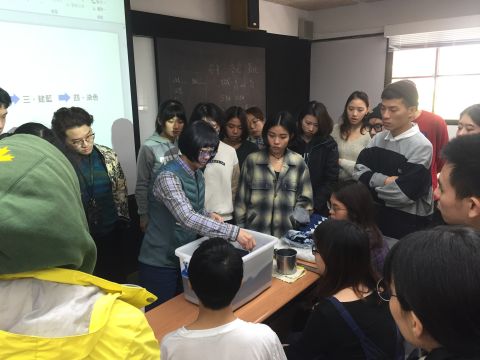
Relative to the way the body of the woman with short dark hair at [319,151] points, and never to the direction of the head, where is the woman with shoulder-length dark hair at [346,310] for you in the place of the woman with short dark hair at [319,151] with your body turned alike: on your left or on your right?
on your left

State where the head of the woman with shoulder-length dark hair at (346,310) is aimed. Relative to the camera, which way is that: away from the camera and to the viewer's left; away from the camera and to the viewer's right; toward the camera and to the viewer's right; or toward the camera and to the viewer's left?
away from the camera and to the viewer's left

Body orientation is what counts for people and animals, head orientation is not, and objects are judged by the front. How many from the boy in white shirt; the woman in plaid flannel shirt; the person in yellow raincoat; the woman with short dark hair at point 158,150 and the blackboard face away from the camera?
2

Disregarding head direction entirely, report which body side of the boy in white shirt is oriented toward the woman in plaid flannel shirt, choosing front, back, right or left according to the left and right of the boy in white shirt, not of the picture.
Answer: front

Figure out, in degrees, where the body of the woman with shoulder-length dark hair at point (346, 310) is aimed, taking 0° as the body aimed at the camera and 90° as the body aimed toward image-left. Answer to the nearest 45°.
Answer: approximately 135°

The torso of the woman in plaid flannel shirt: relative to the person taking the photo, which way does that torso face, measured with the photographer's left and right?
facing the viewer

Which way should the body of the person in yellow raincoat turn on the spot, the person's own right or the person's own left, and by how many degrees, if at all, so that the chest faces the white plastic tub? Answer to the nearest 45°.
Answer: approximately 45° to the person's own right

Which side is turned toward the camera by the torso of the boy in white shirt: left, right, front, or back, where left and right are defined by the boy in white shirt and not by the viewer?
back

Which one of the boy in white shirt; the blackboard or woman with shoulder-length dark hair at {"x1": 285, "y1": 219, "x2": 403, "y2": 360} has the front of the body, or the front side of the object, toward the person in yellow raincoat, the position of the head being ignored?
the blackboard

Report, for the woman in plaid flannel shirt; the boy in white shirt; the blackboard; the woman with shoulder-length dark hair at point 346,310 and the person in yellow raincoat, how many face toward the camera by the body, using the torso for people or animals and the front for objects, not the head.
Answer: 2

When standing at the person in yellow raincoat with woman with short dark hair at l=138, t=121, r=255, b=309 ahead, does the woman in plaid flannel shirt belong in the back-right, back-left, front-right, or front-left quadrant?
front-right

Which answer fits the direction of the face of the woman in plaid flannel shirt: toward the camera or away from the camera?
toward the camera

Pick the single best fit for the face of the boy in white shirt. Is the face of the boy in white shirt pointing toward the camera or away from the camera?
away from the camera

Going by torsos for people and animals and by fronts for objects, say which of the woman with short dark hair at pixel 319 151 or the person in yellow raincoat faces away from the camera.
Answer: the person in yellow raincoat

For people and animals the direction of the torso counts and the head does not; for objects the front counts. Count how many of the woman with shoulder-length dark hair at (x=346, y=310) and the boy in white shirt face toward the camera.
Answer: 0

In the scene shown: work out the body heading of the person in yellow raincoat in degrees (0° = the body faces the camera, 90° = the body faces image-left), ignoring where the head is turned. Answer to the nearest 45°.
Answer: approximately 180°

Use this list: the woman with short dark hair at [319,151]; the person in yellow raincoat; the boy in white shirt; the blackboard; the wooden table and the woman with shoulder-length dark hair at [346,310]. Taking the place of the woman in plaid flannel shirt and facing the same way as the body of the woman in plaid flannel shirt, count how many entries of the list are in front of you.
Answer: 4

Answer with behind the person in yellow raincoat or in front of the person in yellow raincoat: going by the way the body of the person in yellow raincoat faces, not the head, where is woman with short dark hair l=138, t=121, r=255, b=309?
in front

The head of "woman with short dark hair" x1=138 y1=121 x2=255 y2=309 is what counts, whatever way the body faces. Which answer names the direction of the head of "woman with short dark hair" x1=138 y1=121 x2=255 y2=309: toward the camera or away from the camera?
toward the camera

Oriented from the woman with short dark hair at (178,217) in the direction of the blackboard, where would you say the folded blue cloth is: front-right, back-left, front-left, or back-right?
front-right
